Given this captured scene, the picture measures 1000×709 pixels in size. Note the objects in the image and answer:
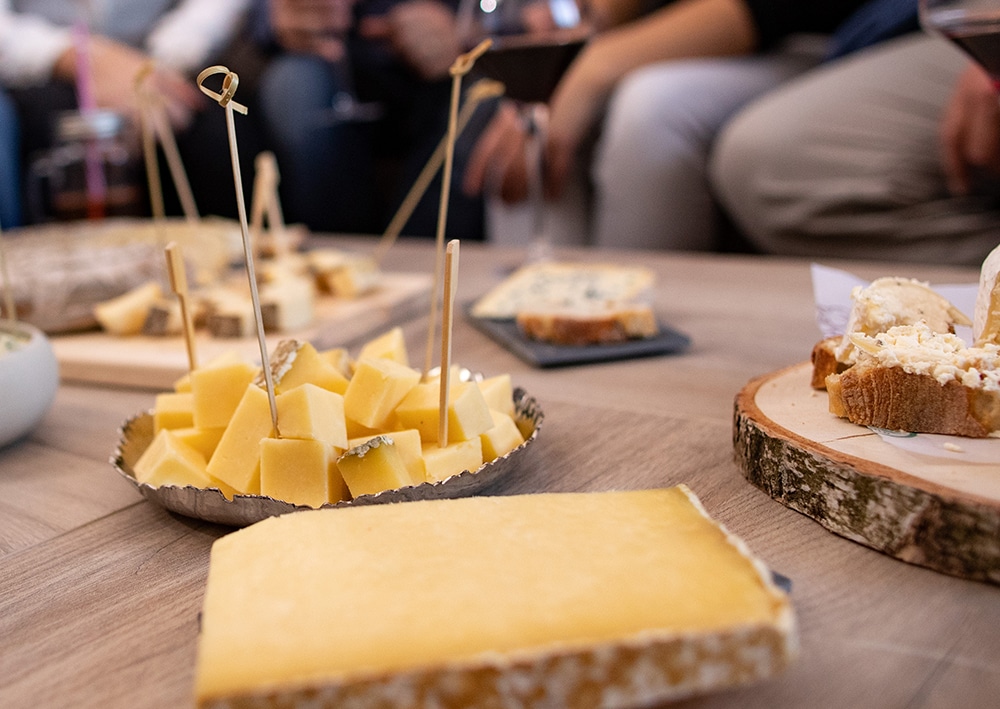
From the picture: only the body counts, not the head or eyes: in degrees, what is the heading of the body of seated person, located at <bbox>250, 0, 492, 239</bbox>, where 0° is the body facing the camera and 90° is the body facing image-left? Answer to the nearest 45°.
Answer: approximately 0°

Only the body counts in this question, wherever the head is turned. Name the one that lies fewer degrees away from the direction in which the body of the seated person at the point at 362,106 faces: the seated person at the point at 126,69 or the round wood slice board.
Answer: the round wood slice board

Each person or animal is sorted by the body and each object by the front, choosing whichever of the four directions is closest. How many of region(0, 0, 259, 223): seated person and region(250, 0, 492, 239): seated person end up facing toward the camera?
2

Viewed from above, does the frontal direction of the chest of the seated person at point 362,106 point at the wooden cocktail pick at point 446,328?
yes

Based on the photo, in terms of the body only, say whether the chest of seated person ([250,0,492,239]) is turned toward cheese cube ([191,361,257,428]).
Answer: yes

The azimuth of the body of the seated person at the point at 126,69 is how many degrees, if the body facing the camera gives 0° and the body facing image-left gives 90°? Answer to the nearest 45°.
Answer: approximately 0°

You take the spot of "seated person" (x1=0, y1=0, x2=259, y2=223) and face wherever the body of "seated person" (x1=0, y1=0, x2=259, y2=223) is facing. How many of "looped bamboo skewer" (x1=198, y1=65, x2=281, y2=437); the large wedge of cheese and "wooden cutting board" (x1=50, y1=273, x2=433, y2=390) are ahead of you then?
3

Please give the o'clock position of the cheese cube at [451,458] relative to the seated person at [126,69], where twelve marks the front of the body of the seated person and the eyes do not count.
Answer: The cheese cube is roughly at 12 o'clock from the seated person.

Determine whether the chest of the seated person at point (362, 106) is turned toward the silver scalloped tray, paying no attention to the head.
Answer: yes
